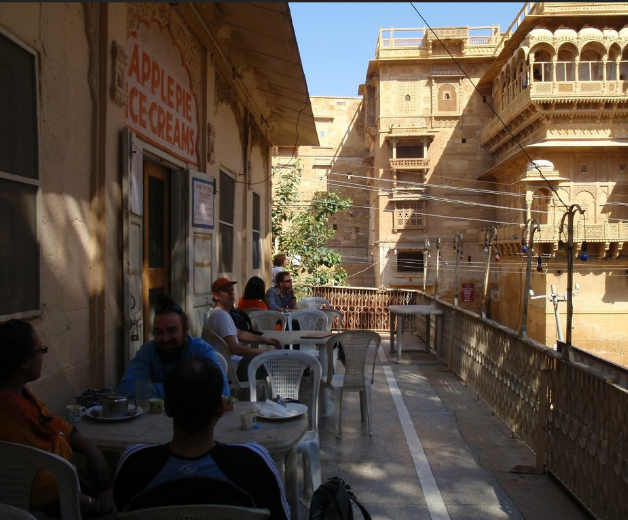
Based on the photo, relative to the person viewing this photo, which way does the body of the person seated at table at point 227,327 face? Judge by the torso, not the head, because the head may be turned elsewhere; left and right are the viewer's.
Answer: facing to the right of the viewer

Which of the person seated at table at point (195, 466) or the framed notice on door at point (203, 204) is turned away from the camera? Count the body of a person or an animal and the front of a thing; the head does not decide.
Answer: the person seated at table

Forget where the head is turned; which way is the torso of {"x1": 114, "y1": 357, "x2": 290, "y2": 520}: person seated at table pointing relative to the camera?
away from the camera

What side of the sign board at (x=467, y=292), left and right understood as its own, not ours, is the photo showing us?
front

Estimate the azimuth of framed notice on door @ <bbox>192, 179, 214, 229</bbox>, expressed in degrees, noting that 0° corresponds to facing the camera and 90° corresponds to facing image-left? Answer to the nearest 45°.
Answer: approximately 315°

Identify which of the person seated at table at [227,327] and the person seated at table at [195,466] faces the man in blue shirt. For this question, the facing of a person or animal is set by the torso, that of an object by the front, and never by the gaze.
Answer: the person seated at table at [195,466]

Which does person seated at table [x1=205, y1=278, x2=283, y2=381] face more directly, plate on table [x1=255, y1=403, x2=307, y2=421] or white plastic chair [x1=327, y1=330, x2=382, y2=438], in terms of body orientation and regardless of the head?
the white plastic chair

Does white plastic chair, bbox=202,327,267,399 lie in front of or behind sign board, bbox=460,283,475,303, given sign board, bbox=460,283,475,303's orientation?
in front

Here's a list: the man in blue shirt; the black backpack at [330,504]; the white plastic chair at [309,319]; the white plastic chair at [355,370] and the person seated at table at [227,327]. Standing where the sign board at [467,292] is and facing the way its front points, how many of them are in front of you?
5

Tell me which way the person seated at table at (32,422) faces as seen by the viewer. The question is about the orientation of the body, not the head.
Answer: to the viewer's right

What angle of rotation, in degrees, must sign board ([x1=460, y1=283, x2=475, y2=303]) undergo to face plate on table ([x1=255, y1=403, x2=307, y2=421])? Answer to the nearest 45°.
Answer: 0° — it already faces it

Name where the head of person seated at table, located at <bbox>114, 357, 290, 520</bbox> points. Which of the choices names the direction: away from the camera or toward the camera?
away from the camera

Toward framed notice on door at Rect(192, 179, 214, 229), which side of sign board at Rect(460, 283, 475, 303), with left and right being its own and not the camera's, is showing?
front
